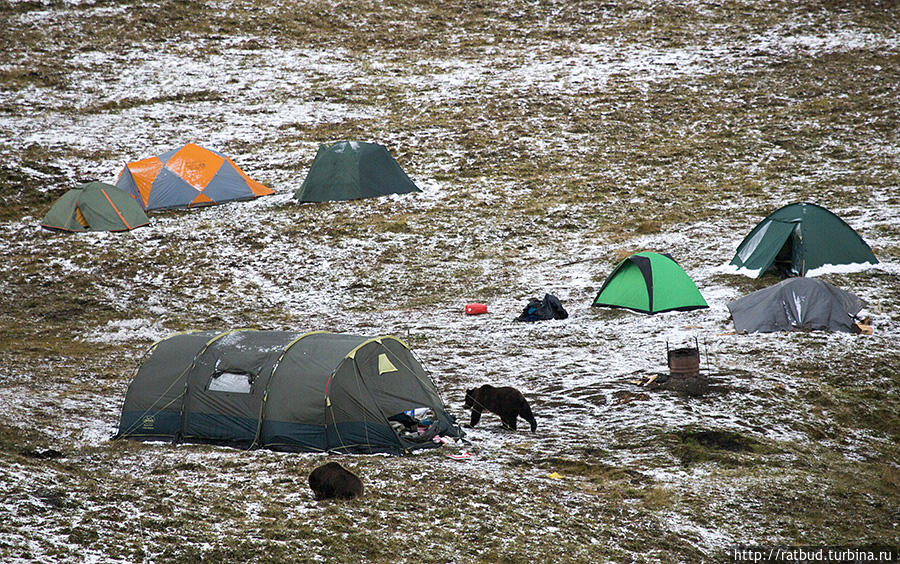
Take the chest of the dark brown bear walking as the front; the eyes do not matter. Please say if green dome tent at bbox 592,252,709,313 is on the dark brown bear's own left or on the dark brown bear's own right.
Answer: on the dark brown bear's own right

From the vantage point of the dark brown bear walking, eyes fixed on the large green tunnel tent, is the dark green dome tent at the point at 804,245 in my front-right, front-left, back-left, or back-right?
back-right

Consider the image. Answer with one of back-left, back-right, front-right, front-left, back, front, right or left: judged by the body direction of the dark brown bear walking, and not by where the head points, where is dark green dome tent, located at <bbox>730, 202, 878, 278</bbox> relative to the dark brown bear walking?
back-right

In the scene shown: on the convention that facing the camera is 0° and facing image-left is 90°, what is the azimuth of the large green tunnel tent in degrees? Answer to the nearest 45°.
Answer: approximately 315°

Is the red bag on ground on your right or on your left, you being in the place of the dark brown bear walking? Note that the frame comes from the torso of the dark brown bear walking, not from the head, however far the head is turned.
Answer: on your right

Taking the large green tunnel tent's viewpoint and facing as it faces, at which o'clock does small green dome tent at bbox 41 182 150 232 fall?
The small green dome tent is roughly at 7 o'clock from the large green tunnel tent.

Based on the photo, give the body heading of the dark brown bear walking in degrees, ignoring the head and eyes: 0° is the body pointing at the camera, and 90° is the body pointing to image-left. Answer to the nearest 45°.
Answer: approximately 90°
